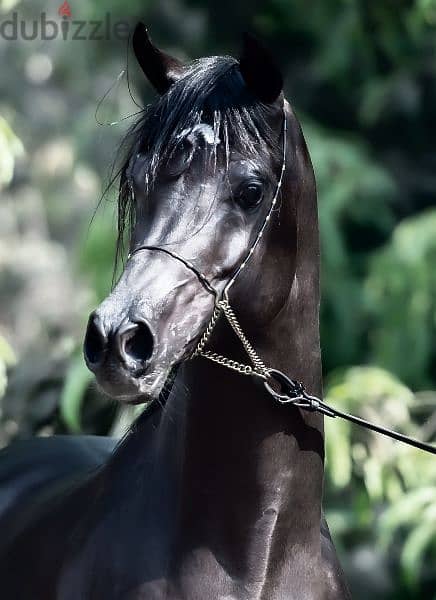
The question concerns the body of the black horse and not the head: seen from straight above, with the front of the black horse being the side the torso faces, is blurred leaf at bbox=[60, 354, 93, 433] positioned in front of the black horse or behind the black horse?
behind

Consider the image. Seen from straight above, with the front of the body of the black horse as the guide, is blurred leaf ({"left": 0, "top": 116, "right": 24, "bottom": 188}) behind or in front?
behind

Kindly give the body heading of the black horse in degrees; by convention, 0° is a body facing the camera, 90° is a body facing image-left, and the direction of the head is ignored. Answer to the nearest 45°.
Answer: approximately 315°
